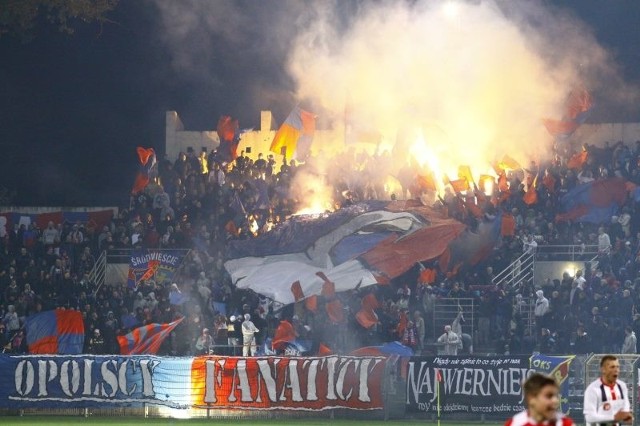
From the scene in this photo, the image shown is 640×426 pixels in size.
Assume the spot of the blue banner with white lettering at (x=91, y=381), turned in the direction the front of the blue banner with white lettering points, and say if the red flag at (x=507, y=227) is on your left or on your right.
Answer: on your left

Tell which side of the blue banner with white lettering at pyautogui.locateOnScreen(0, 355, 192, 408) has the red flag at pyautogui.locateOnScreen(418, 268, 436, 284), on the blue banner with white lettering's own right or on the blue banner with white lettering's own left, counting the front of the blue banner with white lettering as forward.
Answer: on the blue banner with white lettering's own left

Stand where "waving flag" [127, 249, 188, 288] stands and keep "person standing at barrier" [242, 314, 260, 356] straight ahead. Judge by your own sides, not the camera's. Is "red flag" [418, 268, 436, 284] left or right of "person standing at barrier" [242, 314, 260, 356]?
left

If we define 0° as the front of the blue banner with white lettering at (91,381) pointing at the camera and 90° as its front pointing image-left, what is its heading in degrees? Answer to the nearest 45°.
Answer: approximately 0°

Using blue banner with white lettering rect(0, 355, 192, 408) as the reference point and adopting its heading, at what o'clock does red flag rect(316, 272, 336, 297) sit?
The red flag is roughly at 8 o'clock from the blue banner with white lettering.

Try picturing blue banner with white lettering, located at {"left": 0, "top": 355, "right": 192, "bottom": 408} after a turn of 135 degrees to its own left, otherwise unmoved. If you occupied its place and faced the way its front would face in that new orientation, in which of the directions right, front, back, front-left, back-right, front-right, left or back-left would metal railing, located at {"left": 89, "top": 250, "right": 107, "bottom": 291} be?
front-left

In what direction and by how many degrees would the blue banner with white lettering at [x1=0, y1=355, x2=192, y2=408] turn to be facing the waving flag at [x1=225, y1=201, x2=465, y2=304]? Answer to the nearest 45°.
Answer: approximately 135° to its left
